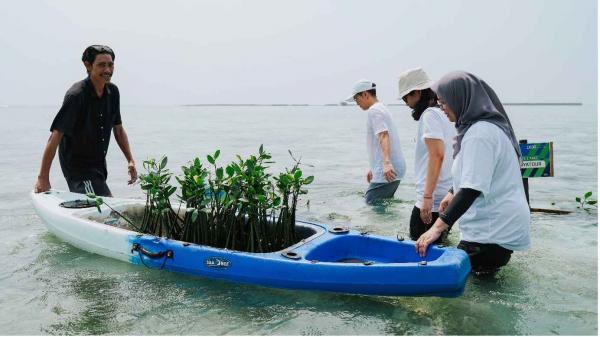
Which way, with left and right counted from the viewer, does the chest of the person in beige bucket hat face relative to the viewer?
facing to the left of the viewer

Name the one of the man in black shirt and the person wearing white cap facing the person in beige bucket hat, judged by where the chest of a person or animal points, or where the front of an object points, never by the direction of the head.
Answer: the man in black shirt

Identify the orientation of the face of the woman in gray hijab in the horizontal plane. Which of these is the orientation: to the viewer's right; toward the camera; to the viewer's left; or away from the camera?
to the viewer's left

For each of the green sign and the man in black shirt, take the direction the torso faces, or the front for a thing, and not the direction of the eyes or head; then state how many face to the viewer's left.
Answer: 0

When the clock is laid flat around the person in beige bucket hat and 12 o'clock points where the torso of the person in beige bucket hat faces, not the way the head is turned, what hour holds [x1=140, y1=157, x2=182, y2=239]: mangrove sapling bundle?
The mangrove sapling bundle is roughly at 12 o'clock from the person in beige bucket hat.

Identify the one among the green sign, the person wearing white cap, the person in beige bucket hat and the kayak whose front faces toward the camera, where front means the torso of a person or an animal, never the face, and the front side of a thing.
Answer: the green sign

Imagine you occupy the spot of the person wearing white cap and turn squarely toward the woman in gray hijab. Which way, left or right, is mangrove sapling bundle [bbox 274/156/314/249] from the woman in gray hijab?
right

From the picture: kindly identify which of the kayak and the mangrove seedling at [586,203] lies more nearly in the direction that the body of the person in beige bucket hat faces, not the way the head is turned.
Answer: the kayak

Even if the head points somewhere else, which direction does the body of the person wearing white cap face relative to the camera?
to the viewer's left

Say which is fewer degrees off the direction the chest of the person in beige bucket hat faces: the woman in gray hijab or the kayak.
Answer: the kayak

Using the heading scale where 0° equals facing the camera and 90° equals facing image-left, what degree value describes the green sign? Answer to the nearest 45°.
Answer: approximately 0°

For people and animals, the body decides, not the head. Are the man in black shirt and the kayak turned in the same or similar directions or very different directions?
very different directions
